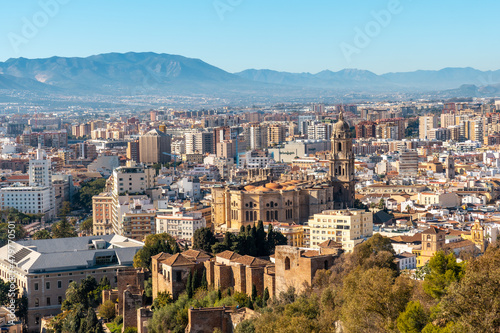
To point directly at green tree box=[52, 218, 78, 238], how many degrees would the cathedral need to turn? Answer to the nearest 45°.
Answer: approximately 90° to its left

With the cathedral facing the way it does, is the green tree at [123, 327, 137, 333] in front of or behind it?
behind

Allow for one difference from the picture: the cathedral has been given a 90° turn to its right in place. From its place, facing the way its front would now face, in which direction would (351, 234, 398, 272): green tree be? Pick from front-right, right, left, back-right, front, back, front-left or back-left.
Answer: front-right

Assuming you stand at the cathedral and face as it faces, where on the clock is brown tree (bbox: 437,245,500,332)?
The brown tree is roughly at 4 o'clock from the cathedral.

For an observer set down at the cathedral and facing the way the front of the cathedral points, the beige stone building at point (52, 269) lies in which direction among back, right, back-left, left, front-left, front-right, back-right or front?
back

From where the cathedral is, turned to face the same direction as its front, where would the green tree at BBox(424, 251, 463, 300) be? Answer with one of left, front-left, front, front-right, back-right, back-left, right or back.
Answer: back-right

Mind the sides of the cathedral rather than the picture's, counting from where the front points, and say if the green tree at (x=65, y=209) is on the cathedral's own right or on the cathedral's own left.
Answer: on the cathedral's own left

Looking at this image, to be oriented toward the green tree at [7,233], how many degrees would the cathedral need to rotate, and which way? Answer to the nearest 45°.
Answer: approximately 135° to its left

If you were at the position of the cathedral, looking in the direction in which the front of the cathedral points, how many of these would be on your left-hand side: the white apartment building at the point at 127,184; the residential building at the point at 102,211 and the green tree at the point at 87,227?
3

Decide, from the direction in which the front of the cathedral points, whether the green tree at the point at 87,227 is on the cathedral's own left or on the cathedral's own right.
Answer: on the cathedral's own left

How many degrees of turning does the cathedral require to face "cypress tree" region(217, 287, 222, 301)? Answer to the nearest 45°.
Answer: approximately 135° to its right

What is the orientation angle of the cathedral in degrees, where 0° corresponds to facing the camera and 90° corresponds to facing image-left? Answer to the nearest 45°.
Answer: approximately 225°

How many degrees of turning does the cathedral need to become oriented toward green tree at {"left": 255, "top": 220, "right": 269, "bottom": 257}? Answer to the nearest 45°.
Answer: approximately 135° to its right
